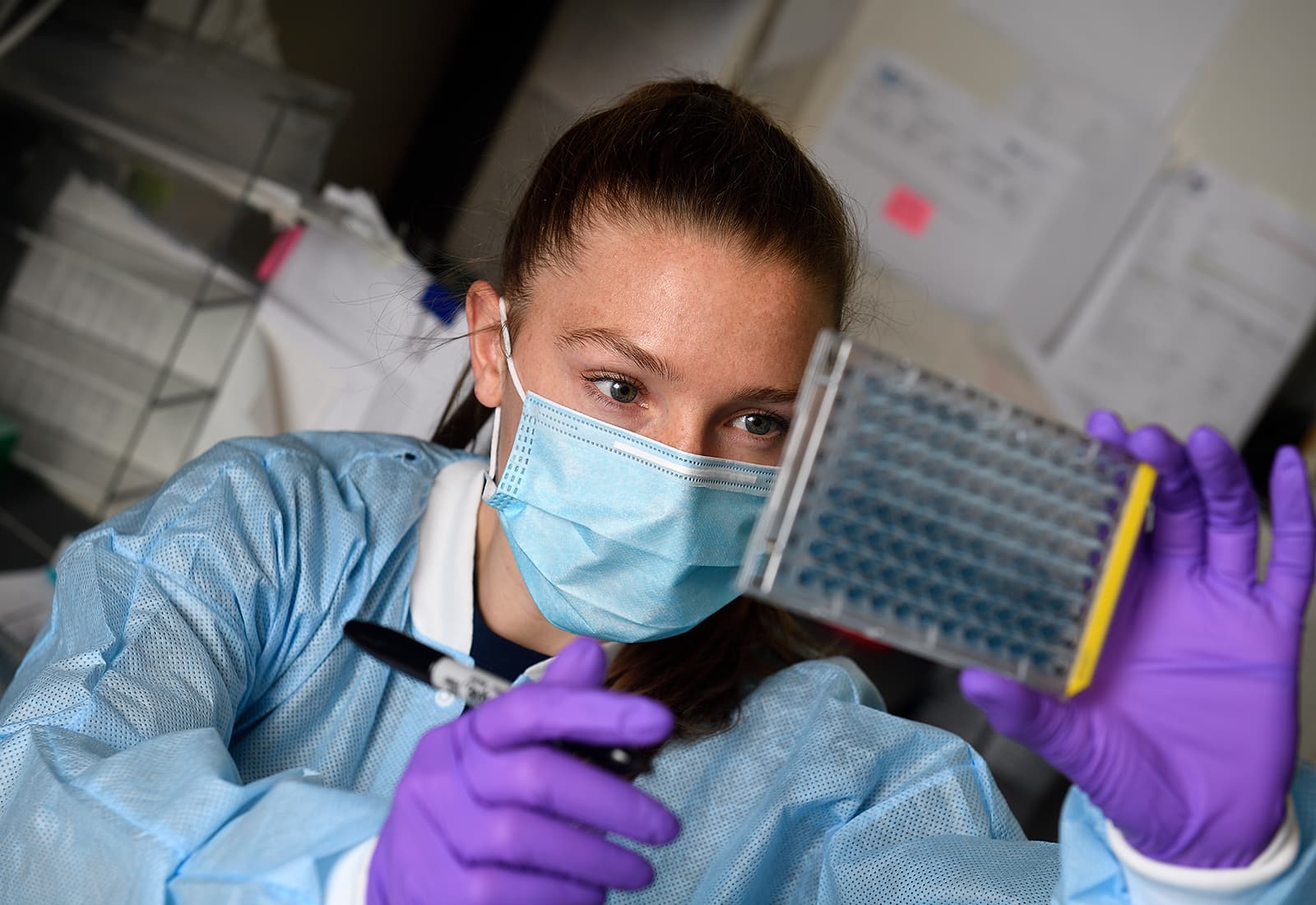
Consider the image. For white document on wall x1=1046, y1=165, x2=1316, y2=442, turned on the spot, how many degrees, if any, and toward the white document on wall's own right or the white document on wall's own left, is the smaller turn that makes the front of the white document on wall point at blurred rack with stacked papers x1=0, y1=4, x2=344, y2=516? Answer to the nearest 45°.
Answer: approximately 45° to the white document on wall's own right

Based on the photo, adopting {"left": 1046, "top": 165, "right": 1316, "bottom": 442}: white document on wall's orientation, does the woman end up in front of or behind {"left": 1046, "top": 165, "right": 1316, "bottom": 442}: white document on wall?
in front

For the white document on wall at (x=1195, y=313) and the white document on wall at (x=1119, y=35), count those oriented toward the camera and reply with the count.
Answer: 2

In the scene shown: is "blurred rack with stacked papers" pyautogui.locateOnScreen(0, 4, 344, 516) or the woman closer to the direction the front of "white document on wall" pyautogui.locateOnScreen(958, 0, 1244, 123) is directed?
the woman

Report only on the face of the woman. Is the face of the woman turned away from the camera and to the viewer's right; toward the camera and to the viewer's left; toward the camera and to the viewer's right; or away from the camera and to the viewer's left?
toward the camera and to the viewer's right

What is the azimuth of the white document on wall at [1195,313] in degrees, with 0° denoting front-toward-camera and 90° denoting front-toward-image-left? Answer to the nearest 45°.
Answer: approximately 0°

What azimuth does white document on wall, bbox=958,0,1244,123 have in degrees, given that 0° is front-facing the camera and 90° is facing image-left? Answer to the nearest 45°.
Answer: approximately 0°

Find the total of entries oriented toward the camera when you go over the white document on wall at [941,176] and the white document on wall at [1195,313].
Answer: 2
